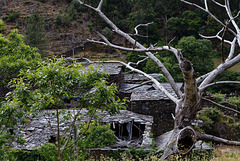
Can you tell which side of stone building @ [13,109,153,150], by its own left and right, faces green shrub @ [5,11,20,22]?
back

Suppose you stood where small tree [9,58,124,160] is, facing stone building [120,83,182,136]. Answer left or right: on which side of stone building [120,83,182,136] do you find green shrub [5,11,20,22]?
left

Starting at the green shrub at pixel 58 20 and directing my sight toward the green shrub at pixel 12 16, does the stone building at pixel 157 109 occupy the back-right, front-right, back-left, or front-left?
back-left

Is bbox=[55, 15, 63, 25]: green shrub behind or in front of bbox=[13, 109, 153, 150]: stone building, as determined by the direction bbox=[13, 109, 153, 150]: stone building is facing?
behind

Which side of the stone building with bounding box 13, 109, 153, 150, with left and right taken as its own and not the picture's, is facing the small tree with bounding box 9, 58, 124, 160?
front

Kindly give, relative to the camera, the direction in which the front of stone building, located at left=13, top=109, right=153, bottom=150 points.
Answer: facing the viewer

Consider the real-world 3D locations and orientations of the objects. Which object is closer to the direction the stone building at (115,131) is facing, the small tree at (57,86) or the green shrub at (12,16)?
the small tree
